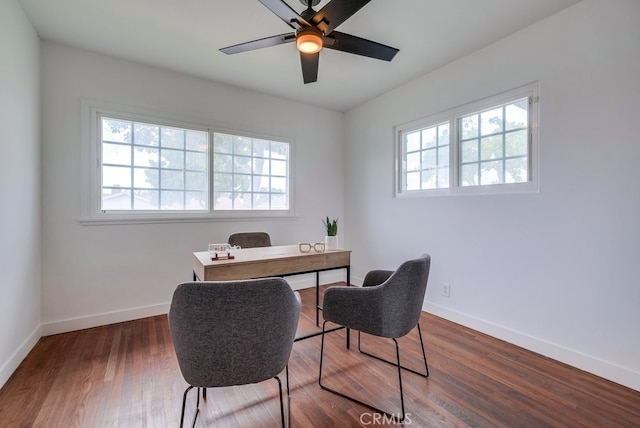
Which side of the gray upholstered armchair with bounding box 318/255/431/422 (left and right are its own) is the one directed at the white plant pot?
front

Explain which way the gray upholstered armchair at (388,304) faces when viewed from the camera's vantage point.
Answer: facing away from the viewer and to the left of the viewer

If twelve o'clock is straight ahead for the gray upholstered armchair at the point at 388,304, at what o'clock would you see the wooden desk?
The wooden desk is roughly at 11 o'clock from the gray upholstered armchair.

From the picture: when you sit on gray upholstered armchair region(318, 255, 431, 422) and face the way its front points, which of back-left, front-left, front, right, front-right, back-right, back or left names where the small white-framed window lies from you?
right
